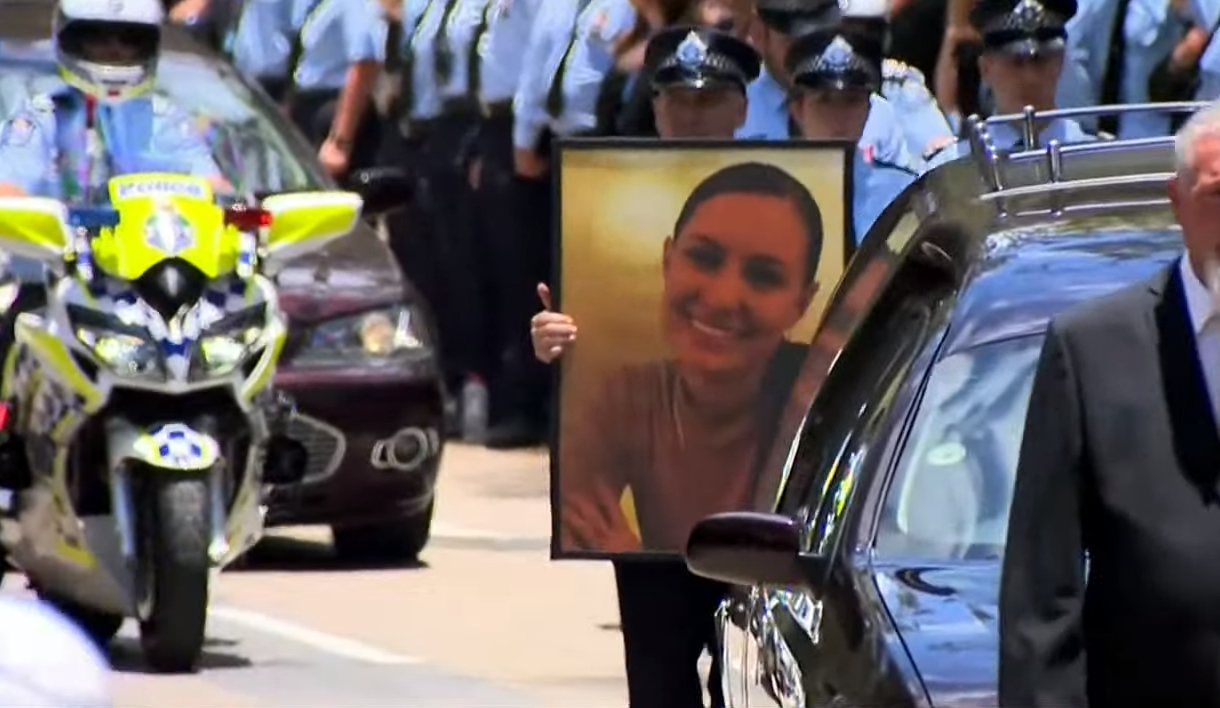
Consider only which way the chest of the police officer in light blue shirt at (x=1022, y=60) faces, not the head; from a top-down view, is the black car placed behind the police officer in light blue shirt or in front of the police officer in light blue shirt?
in front

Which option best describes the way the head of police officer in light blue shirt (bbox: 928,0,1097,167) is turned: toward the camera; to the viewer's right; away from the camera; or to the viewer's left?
toward the camera

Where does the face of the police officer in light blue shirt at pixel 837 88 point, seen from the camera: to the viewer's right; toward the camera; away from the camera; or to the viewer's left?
toward the camera

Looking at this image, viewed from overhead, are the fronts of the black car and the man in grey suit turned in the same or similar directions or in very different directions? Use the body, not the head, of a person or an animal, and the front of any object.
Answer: same or similar directions

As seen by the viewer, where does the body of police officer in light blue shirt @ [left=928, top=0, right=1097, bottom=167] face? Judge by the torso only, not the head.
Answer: toward the camera

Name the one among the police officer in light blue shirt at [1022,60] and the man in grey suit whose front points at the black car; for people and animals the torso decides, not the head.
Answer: the police officer in light blue shirt

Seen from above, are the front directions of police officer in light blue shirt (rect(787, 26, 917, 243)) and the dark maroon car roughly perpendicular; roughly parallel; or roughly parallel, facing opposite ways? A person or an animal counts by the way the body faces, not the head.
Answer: roughly parallel

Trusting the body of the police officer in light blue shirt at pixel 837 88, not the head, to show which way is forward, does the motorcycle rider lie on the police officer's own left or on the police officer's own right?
on the police officer's own right

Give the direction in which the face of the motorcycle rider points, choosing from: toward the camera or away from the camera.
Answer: toward the camera

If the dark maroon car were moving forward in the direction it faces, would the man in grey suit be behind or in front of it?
in front

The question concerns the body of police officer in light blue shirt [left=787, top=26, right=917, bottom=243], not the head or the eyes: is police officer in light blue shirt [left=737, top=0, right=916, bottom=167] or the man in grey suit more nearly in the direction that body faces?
the man in grey suit

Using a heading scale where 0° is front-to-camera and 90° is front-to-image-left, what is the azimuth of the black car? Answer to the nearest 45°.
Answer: approximately 0°

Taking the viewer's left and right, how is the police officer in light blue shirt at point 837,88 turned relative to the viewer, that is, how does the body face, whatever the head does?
facing the viewer

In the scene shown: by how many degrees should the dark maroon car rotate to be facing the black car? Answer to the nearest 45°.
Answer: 0° — it already faces it

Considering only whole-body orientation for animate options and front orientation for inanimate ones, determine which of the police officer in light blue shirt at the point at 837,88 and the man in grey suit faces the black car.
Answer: the police officer in light blue shirt

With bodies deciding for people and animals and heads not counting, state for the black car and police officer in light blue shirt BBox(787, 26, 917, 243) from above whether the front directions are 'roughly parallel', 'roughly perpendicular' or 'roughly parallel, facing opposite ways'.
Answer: roughly parallel
